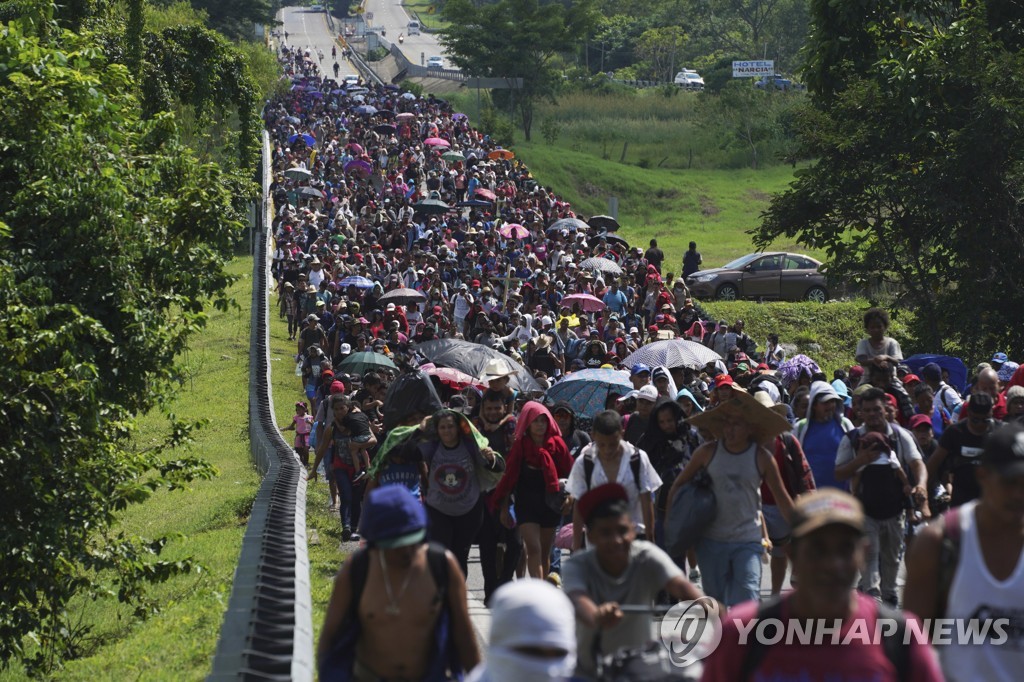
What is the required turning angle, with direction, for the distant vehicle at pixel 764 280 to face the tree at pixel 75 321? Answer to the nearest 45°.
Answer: approximately 90° to its left

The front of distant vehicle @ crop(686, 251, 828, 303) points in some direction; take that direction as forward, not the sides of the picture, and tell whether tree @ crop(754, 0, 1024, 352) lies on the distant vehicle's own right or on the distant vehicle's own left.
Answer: on the distant vehicle's own left

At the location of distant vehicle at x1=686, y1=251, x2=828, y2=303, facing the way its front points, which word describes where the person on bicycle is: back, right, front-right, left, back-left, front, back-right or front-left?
left

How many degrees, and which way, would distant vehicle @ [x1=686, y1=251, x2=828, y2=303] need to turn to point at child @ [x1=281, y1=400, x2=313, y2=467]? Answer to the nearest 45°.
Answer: approximately 90° to its left

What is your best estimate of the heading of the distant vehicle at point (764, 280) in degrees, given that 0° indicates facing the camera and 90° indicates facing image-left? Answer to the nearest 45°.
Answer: approximately 90°

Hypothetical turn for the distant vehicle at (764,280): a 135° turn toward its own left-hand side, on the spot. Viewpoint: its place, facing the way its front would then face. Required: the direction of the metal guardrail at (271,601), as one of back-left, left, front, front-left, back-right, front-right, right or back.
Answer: front-right
